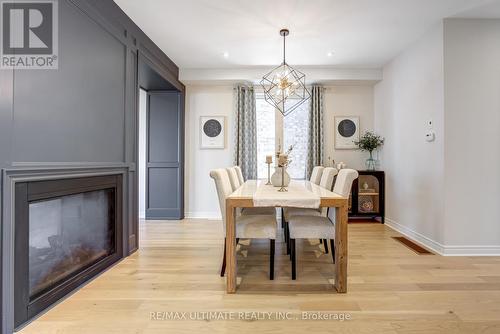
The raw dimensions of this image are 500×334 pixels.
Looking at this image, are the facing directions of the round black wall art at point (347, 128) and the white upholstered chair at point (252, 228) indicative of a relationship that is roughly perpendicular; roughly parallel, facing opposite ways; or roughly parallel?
roughly perpendicular

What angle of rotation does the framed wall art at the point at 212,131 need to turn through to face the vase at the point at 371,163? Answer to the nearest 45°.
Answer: approximately 90° to its left

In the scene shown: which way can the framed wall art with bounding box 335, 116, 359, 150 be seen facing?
toward the camera

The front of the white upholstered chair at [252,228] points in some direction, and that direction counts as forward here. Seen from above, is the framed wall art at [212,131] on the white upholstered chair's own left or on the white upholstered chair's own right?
on the white upholstered chair's own left

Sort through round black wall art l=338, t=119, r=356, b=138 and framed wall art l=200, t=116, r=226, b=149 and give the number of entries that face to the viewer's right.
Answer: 0

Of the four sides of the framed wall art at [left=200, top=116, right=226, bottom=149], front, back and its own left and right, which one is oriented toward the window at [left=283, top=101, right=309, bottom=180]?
left

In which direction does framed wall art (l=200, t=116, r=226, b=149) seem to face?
toward the camera

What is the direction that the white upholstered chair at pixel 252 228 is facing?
to the viewer's right

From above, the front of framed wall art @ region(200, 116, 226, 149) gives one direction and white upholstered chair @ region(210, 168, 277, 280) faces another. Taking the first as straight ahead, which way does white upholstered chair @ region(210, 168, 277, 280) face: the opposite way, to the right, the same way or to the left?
to the left

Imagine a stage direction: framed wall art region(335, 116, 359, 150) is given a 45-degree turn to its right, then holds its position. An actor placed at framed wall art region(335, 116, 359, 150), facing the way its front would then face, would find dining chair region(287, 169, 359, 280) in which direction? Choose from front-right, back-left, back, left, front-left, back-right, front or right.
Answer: front-left
